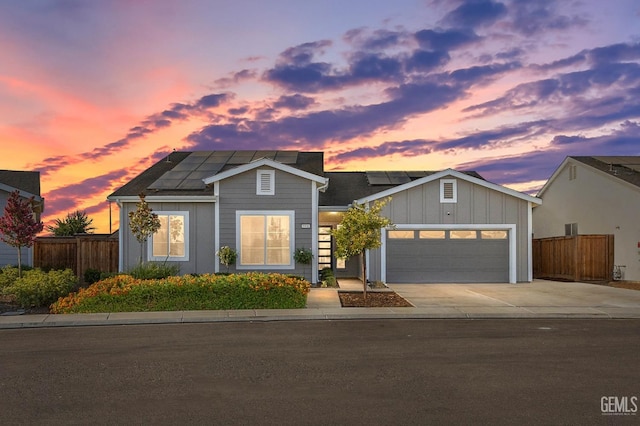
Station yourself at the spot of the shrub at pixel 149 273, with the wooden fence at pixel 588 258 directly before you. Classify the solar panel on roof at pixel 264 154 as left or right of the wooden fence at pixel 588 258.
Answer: left

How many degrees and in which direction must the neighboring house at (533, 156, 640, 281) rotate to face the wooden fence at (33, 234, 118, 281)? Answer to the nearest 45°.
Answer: approximately 90° to its right

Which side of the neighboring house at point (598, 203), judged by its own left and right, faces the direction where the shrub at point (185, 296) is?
right

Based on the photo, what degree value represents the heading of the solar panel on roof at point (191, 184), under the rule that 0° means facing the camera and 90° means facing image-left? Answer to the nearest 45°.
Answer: approximately 0°

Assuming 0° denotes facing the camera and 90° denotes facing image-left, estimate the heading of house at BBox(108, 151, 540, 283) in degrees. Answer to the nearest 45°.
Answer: approximately 0°

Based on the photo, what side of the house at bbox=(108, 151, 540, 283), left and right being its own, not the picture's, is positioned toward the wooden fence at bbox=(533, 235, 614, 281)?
left

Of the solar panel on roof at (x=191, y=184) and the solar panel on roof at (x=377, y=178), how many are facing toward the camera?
2

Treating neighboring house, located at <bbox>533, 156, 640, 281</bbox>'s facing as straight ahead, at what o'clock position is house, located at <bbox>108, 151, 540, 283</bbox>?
The house is roughly at 3 o'clock from the neighboring house.

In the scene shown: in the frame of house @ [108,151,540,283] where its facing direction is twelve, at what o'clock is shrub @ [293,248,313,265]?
The shrub is roughly at 12 o'clock from the house.
